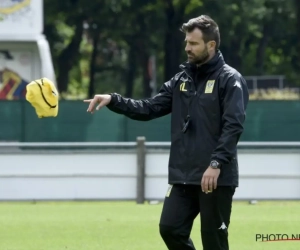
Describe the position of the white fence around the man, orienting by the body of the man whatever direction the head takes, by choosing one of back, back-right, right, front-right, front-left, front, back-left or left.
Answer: back-right

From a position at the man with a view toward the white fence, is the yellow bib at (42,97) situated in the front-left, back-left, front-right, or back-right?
front-left

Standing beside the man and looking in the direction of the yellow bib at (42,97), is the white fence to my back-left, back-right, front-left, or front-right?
front-right

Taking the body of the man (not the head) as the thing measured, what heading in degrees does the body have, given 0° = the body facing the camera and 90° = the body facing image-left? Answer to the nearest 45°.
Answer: approximately 45°

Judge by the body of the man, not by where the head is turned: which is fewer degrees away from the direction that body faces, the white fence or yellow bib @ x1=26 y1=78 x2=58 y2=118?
the yellow bib

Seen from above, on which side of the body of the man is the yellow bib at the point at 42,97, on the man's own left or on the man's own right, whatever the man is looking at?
on the man's own right
